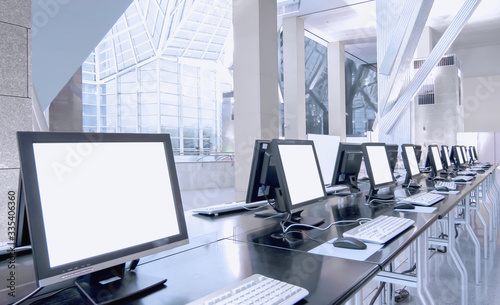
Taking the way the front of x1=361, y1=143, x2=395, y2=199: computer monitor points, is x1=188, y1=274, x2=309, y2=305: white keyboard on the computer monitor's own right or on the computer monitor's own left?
on the computer monitor's own right

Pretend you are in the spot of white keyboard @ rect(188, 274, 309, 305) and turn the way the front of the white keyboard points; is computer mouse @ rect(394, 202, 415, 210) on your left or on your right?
on your left

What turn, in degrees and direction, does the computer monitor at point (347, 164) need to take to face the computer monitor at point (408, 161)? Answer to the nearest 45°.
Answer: approximately 90° to its right

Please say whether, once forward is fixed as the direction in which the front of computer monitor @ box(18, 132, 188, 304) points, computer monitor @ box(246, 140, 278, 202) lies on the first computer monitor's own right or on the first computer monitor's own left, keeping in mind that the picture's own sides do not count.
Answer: on the first computer monitor's own left

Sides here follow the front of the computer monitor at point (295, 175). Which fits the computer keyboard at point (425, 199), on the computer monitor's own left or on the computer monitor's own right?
on the computer monitor's own left

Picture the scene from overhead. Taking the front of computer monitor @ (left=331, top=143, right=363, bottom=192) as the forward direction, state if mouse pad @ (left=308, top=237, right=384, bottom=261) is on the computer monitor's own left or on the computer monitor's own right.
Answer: on the computer monitor's own left
